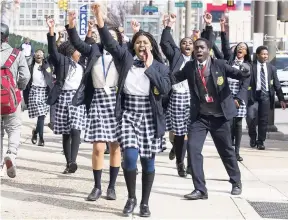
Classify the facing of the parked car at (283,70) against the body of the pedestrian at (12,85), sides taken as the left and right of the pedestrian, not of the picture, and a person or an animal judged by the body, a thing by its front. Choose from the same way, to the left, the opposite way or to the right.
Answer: the opposite way

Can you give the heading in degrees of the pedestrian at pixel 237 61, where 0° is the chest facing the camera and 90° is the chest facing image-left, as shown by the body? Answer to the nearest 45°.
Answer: approximately 0°

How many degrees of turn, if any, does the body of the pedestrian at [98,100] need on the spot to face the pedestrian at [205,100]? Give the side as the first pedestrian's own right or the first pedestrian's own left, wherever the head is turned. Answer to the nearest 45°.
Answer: approximately 90° to the first pedestrian's own left

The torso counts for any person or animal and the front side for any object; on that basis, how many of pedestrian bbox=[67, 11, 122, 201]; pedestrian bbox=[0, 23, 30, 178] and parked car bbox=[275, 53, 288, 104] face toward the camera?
2

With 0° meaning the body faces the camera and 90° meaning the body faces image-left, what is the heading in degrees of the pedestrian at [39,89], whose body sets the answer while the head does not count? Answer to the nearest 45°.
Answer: approximately 0°

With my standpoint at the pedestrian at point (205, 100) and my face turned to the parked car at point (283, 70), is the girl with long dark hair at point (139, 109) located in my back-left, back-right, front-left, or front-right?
back-left
